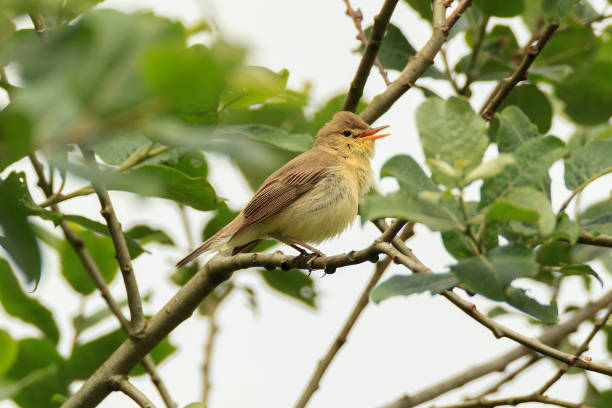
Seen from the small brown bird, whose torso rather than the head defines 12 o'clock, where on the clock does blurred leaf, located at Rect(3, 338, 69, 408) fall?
The blurred leaf is roughly at 5 o'clock from the small brown bird.

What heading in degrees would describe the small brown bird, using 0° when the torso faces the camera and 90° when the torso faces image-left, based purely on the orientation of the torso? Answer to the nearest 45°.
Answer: approximately 270°

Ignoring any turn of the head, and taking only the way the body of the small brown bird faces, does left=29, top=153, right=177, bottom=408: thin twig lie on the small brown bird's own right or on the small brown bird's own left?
on the small brown bird's own right

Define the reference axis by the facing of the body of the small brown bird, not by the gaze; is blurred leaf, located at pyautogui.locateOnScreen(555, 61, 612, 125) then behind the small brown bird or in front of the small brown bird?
in front

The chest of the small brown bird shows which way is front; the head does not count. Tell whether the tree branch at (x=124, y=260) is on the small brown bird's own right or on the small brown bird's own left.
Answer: on the small brown bird's own right

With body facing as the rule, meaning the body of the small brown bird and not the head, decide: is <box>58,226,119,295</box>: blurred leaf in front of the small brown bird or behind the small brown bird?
behind
